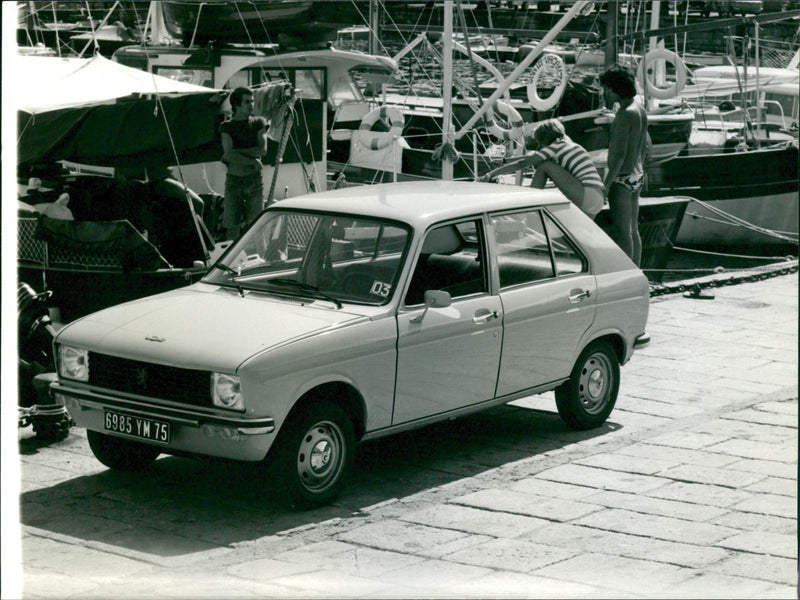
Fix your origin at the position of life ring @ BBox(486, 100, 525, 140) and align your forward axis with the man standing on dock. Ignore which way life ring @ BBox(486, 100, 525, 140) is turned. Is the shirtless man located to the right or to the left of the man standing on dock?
left

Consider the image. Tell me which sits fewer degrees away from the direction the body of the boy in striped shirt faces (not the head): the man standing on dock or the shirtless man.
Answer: the man standing on dock

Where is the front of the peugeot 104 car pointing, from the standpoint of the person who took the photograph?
facing the viewer and to the left of the viewer

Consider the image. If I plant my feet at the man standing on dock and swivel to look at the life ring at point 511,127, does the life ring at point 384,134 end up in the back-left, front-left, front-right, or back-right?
front-left

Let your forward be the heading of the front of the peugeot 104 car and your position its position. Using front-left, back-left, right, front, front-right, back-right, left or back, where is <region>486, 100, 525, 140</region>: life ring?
back-right

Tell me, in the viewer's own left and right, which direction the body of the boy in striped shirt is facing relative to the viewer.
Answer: facing to the left of the viewer

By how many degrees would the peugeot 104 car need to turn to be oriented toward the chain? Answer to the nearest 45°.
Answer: approximately 180°
